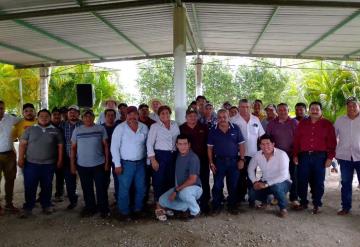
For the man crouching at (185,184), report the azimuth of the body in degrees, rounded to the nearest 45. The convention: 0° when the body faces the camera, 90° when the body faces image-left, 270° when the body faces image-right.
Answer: approximately 45°

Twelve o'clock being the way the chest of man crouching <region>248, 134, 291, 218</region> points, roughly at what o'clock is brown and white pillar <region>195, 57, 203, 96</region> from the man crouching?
The brown and white pillar is roughly at 4 o'clock from the man crouching.

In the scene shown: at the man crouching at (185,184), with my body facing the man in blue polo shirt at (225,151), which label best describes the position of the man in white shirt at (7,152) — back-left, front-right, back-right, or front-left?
back-left

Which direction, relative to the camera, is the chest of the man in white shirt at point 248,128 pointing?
toward the camera

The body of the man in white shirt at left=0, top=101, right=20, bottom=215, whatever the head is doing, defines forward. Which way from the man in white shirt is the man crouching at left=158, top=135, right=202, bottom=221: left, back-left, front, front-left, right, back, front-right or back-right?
front-left

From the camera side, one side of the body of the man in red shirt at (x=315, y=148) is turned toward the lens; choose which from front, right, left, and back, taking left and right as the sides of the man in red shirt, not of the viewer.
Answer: front

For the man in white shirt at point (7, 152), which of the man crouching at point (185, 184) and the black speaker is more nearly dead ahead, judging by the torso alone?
the man crouching

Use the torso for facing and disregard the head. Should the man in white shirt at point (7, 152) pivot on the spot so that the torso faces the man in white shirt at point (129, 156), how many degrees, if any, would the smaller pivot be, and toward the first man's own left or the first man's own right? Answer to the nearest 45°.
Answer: approximately 45° to the first man's own left

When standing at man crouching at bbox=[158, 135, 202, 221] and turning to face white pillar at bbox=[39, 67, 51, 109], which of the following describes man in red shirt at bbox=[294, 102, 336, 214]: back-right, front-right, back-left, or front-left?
back-right

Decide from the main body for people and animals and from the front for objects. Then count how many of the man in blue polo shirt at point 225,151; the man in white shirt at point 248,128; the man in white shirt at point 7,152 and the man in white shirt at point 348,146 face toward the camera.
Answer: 4

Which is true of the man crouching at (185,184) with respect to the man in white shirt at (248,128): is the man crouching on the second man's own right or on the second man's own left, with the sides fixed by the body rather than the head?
on the second man's own right

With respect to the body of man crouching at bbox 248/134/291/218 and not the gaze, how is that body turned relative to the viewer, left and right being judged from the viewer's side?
facing the viewer and to the left of the viewer

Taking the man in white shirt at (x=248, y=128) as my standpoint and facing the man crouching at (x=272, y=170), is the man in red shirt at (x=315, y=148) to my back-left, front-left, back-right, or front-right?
front-left
